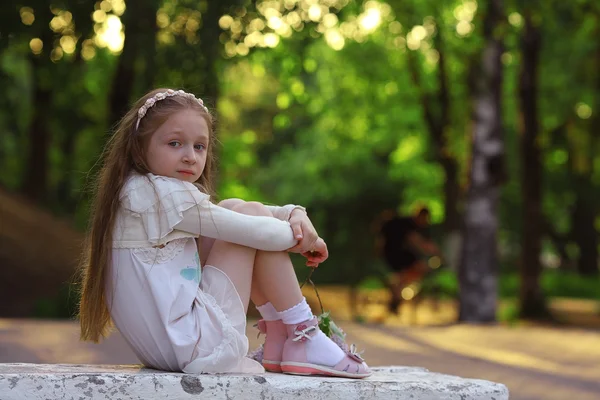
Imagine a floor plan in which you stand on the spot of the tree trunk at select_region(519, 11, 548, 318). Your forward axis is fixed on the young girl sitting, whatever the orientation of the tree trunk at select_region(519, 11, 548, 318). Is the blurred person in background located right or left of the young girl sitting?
right

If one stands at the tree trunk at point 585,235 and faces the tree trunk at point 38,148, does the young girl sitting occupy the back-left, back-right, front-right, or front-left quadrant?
front-left

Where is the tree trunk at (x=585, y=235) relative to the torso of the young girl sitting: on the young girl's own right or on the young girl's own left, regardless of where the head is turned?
on the young girl's own left

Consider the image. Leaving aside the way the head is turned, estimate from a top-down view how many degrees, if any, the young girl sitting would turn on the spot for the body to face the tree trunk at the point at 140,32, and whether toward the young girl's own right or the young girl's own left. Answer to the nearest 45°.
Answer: approximately 90° to the young girl's own left

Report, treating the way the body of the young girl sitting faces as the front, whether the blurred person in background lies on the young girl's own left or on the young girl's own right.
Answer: on the young girl's own left

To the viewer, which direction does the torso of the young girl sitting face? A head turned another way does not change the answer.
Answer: to the viewer's right

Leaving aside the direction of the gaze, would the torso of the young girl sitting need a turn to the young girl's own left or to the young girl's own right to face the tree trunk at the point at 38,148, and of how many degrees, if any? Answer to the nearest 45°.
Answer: approximately 90° to the young girl's own left

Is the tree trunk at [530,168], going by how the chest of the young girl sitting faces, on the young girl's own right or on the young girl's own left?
on the young girl's own left
